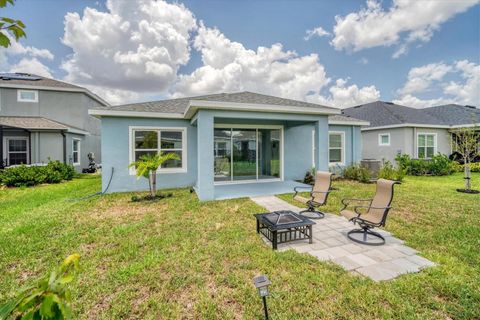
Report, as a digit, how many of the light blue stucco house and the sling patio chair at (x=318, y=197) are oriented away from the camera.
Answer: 1

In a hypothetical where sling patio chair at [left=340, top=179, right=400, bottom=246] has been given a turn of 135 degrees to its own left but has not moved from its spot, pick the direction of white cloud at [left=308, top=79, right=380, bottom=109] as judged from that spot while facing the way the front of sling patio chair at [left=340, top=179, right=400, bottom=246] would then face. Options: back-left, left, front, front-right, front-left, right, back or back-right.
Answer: left

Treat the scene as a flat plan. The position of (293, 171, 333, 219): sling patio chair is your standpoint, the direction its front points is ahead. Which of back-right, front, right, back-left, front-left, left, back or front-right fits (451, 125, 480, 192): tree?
back

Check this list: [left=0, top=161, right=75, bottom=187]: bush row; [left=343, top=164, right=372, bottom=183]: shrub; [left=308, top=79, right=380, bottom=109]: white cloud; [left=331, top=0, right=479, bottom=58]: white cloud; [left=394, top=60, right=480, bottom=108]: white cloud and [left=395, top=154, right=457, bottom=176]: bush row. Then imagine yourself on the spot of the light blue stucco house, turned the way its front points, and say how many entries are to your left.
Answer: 1

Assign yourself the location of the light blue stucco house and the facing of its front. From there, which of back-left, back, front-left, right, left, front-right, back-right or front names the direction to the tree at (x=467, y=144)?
right

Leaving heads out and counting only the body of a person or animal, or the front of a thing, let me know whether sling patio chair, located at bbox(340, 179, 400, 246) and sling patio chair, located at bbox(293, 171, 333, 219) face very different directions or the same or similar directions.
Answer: same or similar directions

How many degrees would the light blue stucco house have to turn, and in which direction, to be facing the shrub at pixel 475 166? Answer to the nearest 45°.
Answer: approximately 90° to its right

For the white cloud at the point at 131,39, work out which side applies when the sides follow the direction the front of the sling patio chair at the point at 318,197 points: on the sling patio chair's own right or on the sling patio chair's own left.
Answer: on the sling patio chair's own right

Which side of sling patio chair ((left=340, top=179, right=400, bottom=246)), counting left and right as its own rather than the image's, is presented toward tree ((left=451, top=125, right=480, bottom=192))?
back

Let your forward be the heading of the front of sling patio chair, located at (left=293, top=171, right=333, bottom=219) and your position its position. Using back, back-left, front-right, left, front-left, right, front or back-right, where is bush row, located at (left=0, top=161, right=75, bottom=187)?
front-right

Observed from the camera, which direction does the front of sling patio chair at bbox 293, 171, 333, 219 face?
facing the viewer and to the left of the viewer

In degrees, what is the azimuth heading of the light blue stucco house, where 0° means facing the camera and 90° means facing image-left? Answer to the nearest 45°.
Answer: approximately 180°
